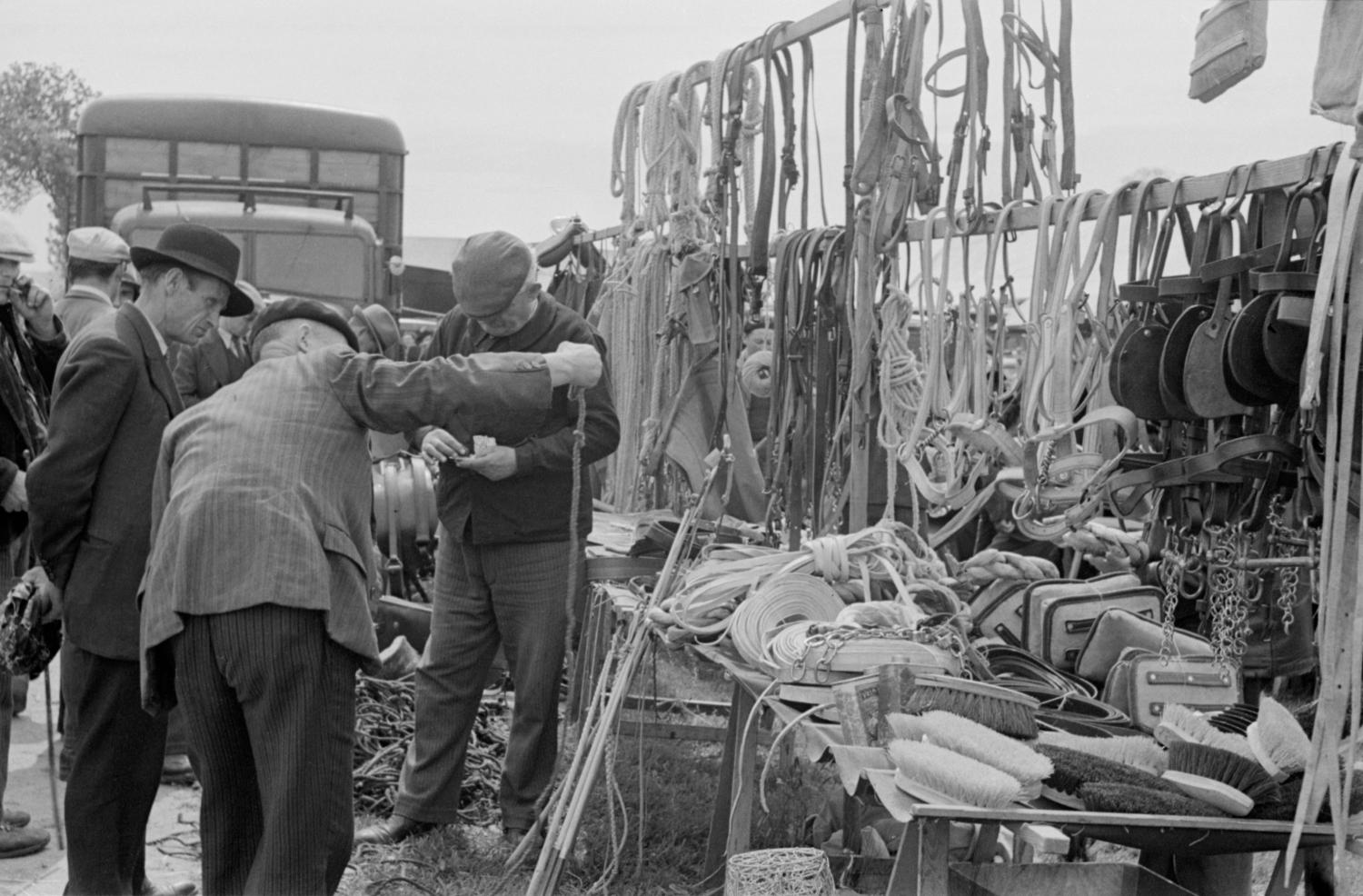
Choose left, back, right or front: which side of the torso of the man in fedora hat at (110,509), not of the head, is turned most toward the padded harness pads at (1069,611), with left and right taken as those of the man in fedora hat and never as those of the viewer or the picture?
front

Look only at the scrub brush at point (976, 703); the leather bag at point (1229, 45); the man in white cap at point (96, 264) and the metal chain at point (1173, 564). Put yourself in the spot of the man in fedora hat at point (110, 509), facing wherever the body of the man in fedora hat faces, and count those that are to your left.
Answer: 1

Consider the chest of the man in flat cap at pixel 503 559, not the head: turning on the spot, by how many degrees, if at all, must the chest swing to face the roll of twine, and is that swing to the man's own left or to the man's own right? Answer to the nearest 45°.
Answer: approximately 45° to the man's own left

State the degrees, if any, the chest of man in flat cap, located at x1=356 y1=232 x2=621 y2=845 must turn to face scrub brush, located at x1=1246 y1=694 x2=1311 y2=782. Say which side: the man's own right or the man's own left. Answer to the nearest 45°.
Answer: approximately 90° to the man's own left

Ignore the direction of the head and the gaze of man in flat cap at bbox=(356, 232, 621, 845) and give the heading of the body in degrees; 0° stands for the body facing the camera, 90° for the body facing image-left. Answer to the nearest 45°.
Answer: approximately 45°

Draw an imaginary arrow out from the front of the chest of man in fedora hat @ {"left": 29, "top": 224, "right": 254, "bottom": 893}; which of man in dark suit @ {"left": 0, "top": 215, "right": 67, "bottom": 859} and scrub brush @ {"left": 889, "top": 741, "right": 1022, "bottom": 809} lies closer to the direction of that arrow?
the scrub brush

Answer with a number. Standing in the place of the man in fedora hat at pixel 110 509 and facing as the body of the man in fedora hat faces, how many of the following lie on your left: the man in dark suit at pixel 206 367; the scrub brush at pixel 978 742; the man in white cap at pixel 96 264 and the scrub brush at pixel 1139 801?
2

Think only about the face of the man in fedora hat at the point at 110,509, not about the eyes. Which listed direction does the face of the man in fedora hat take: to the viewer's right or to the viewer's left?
to the viewer's right

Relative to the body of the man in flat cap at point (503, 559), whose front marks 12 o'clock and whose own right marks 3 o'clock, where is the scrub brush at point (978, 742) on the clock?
The scrub brush is roughly at 10 o'clock from the man in flat cap.

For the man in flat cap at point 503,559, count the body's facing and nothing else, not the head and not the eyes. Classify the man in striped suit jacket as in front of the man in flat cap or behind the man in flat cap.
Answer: in front

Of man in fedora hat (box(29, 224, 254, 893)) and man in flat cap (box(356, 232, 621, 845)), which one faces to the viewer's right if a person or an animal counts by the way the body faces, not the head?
the man in fedora hat

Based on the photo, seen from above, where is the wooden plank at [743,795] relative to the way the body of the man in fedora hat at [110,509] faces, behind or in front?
in front

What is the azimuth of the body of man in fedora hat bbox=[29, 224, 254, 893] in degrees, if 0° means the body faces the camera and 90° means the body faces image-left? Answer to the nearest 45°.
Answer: approximately 270°

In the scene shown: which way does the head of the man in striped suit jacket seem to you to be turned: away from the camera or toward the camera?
away from the camera

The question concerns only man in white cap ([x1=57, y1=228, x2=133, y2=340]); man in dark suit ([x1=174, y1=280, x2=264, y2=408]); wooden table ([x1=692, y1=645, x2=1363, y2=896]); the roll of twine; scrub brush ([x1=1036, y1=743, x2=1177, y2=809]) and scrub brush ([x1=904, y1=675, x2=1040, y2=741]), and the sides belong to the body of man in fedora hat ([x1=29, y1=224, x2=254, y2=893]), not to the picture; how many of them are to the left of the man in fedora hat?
2

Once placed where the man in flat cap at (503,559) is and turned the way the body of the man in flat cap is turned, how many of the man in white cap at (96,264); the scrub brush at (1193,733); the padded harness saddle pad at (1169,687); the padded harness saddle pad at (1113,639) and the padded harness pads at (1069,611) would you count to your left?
4

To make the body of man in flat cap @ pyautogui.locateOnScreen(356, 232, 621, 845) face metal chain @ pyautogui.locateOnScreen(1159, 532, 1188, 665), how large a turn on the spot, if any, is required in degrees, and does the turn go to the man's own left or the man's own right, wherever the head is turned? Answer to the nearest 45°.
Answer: approximately 90° to the man's own left

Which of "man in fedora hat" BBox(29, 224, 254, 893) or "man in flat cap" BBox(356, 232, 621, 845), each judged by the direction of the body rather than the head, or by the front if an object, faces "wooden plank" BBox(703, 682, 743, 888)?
the man in fedora hat
